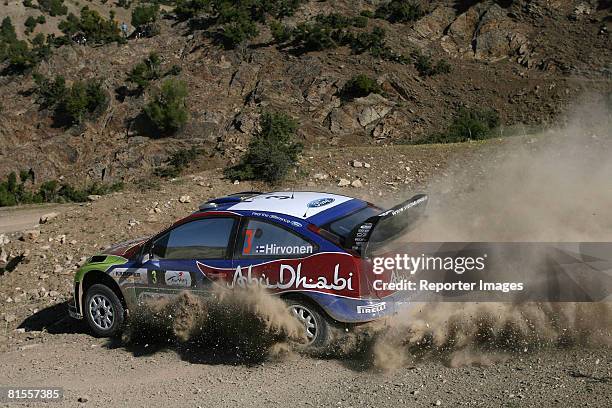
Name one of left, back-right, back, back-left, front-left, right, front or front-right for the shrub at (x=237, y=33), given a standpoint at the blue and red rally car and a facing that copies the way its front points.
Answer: front-right

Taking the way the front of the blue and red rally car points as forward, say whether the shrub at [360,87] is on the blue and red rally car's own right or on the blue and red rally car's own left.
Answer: on the blue and red rally car's own right

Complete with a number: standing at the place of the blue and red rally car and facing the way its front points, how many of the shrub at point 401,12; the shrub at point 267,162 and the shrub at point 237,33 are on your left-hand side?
0

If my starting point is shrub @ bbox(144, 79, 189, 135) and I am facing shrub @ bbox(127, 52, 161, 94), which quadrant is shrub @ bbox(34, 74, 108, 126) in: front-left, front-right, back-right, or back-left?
front-left

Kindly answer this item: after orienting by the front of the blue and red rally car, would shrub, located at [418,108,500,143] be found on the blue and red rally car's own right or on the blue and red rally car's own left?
on the blue and red rally car's own right

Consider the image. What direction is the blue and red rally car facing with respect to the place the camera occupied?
facing away from the viewer and to the left of the viewer

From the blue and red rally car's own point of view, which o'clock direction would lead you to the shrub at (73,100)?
The shrub is roughly at 1 o'clock from the blue and red rally car.

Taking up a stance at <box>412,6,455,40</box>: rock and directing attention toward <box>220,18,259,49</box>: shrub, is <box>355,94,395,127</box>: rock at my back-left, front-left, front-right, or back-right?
front-left

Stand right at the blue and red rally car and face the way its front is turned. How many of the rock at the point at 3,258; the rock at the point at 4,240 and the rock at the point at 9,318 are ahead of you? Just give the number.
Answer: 3

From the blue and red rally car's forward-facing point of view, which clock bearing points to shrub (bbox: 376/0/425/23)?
The shrub is roughly at 2 o'clock from the blue and red rally car.

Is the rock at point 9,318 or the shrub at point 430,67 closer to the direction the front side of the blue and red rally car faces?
the rock

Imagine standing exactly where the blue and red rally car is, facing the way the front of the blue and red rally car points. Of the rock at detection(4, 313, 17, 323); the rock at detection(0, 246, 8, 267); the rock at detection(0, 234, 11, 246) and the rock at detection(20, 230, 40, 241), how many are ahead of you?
4

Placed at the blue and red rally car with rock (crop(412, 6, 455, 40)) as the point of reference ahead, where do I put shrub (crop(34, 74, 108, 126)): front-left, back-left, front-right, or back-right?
front-left

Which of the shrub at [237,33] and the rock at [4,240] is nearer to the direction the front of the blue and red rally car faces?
the rock

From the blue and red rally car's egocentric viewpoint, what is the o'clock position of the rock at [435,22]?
The rock is roughly at 2 o'clock from the blue and red rally car.

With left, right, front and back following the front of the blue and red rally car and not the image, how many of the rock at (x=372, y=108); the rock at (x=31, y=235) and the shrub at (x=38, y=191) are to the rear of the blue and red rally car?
0

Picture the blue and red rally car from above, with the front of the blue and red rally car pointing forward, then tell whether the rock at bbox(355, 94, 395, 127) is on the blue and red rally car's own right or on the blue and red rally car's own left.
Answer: on the blue and red rally car's own right

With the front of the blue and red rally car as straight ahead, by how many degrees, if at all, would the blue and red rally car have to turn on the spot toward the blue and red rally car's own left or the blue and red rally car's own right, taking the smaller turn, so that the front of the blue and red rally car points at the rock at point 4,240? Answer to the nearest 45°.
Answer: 0° — it already faces it

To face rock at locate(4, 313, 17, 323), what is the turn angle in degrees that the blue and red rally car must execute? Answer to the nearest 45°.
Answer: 0° — it already faces it
